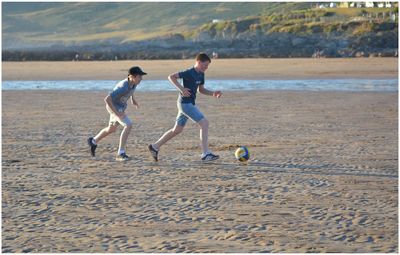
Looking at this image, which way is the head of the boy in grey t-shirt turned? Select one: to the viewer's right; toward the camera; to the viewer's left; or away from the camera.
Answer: to the viewer's right

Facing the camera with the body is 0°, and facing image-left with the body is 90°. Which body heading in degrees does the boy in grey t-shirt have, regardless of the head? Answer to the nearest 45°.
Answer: approximately 270°

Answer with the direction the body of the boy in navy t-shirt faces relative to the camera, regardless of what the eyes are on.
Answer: to the viewer's right

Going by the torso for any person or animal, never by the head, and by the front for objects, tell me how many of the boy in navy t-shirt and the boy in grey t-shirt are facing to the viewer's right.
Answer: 2

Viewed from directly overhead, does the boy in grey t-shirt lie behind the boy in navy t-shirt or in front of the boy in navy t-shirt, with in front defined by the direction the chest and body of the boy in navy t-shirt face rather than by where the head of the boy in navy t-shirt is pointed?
behind
